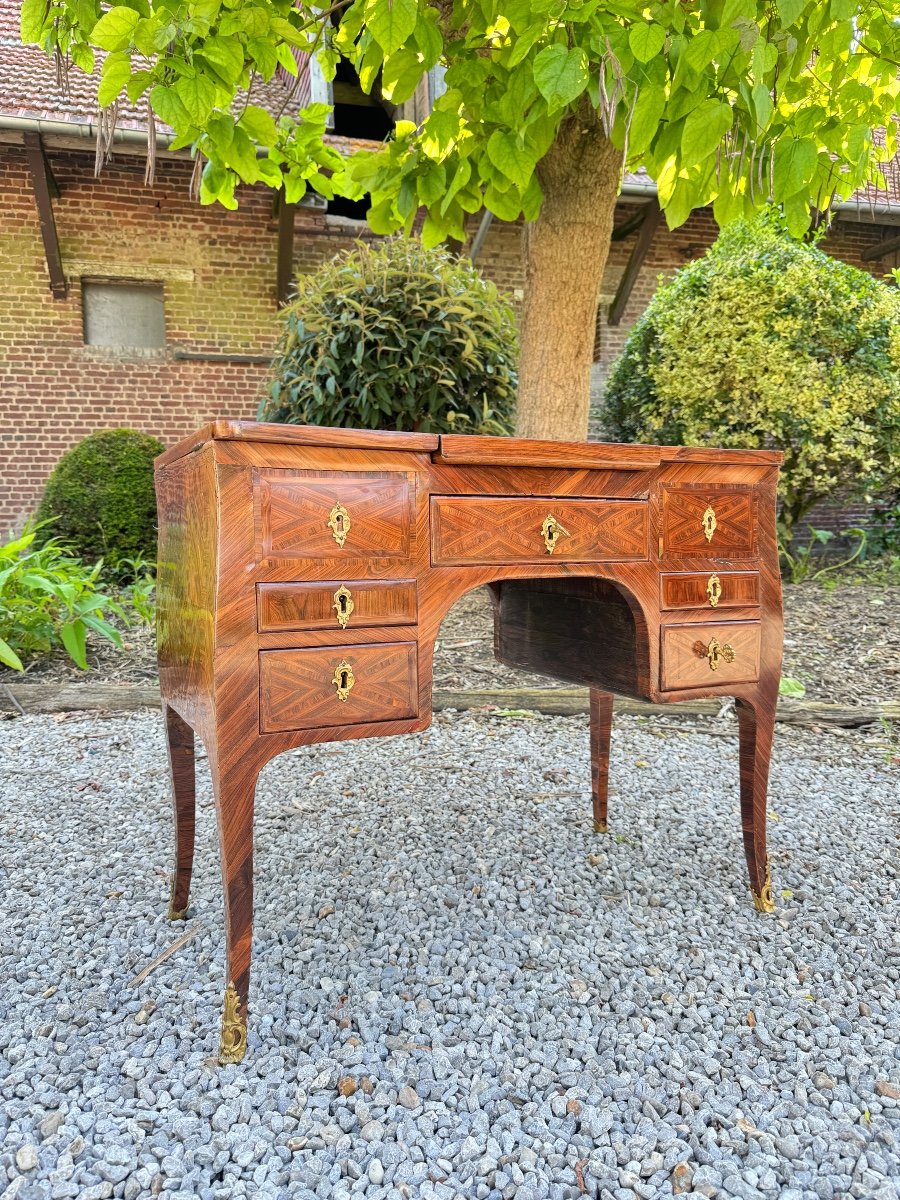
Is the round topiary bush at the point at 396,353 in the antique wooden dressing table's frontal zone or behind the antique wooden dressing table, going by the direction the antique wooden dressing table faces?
behind

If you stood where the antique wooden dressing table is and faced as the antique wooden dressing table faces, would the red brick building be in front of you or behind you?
behind

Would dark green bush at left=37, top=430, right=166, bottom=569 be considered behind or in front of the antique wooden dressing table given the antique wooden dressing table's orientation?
behind

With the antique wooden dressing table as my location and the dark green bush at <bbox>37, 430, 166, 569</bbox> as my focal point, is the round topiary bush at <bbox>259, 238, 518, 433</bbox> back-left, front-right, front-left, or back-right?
front-right

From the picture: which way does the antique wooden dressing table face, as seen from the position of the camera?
facing the viewer and to the right of the viewer

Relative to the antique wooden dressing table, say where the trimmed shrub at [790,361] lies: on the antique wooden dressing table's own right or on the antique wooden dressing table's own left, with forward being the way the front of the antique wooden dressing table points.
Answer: on the antique wooden dressing table's own left
